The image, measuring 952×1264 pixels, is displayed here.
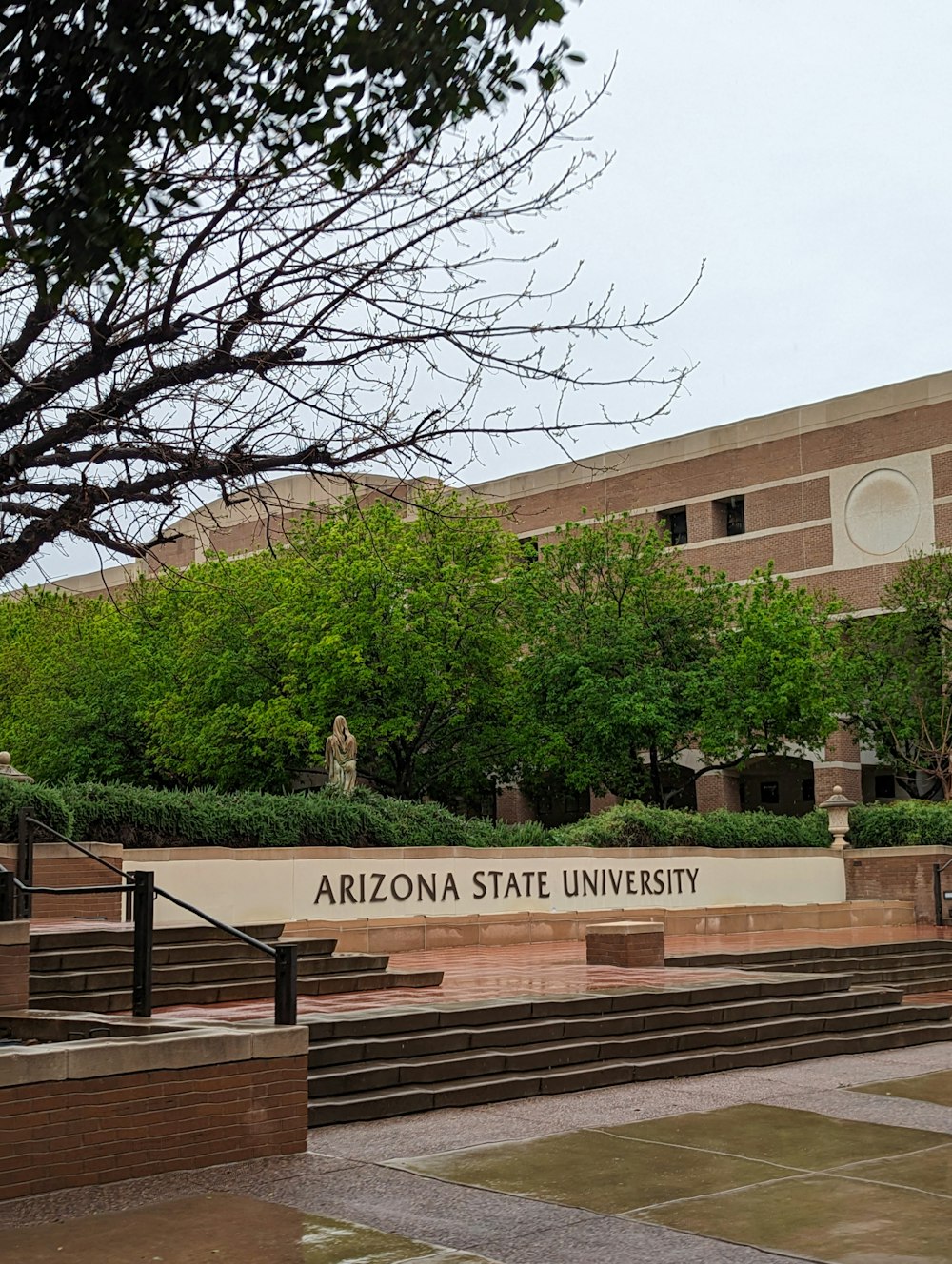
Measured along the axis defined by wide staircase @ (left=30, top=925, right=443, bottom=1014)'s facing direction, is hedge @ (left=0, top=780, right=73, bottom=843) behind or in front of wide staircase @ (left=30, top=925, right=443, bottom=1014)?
behind

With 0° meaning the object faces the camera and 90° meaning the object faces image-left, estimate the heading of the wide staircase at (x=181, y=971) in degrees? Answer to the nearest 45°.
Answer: approximately 0°

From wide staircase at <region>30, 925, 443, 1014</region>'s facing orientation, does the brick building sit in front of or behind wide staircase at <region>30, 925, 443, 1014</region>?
behind

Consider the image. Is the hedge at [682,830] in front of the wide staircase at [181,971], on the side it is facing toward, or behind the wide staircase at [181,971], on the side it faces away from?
behind

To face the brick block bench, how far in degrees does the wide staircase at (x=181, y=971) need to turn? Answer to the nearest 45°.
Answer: approximately 135° to its left

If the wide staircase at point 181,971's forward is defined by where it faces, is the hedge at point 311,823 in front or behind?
behind

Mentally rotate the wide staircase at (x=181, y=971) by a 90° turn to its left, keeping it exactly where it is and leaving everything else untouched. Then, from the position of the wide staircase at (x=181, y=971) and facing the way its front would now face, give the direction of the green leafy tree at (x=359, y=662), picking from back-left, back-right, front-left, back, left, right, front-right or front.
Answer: left

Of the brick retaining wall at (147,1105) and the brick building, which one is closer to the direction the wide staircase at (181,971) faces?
the brick retaining wall

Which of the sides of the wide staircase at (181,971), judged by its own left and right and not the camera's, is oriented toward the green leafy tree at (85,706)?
back

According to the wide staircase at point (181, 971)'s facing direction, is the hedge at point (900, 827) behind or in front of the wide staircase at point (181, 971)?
behind

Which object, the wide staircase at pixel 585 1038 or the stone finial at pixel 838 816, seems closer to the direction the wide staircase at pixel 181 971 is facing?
the wide staircase

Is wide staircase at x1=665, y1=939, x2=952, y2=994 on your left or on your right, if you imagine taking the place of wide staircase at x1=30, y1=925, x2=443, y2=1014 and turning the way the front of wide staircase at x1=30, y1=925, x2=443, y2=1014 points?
on your left

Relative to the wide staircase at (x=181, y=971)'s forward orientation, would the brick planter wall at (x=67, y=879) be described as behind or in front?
behind

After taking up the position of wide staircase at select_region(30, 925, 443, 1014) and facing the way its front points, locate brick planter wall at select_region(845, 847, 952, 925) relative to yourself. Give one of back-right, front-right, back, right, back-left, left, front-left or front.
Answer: back-left
